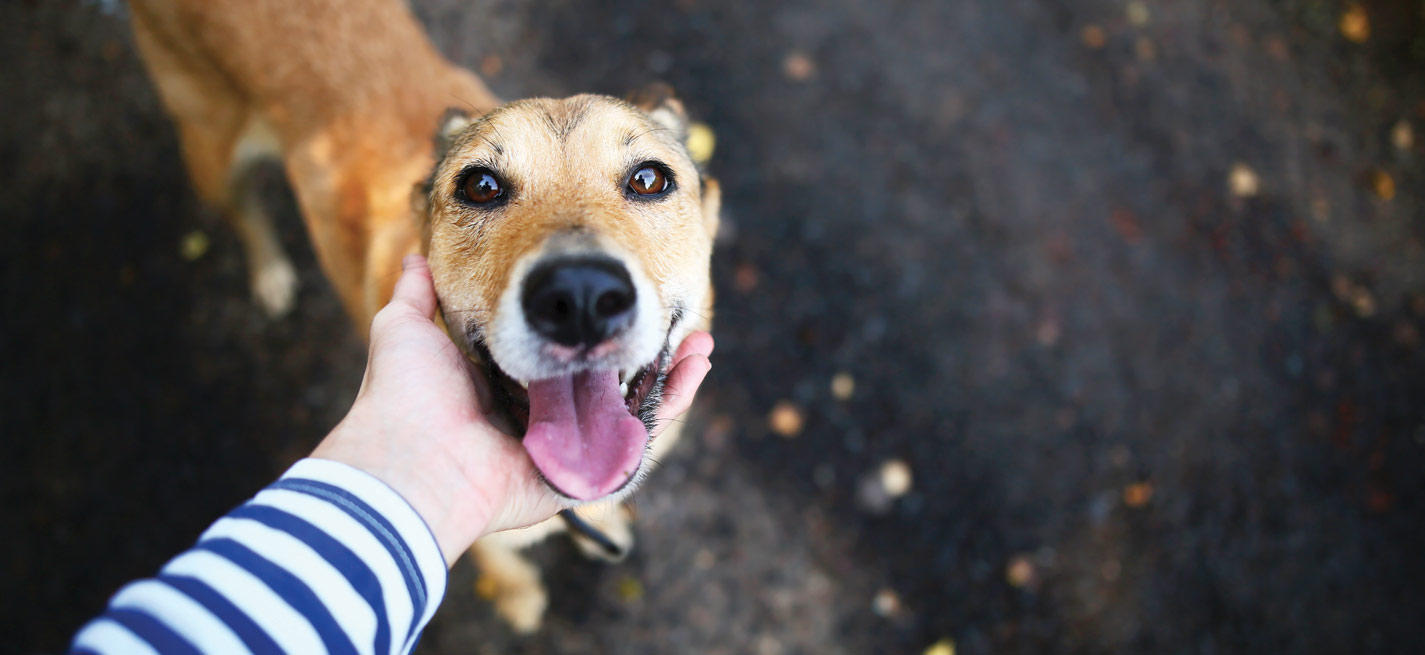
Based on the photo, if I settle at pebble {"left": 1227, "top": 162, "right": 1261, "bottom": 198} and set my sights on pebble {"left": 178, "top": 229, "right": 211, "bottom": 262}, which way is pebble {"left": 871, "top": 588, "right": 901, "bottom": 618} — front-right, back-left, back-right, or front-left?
front-left

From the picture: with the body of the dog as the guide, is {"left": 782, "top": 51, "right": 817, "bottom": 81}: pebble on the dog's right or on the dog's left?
on the dog's left

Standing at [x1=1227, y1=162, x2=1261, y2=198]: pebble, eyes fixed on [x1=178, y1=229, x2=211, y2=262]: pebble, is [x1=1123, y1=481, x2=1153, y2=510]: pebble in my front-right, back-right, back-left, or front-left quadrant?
front-left

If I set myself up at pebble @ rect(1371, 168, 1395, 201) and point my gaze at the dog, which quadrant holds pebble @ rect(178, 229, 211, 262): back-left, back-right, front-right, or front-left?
front-right

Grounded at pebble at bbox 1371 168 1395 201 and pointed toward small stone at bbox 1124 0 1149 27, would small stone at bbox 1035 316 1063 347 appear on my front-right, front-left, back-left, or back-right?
front-left

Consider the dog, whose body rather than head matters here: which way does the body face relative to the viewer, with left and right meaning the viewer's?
facing the viewer and to the right of the viewer

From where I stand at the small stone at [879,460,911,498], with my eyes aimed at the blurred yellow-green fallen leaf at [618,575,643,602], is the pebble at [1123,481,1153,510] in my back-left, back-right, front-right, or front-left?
back-left
